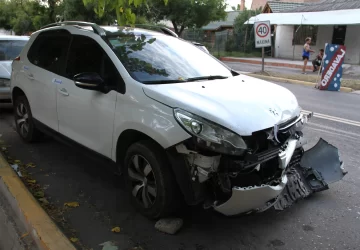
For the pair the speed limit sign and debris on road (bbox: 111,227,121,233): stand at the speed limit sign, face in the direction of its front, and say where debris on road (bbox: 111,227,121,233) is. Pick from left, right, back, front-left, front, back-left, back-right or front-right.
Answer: front

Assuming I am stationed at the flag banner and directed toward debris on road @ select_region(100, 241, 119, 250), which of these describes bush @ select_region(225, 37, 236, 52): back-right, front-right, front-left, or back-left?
back-right

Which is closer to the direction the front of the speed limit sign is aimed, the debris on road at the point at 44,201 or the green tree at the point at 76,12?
the debris on road

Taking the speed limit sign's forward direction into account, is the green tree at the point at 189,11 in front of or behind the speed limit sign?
behind

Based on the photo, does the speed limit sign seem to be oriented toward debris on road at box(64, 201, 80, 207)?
yes

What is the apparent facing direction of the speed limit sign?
toward the camera

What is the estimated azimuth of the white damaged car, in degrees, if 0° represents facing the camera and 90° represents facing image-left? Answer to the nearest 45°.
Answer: approximately 315°

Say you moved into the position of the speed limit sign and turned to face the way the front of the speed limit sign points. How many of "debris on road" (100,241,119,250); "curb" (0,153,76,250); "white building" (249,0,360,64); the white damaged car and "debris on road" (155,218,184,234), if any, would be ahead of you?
4

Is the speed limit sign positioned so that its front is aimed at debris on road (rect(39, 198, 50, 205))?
yes

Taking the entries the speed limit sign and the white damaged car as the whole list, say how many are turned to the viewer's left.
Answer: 0

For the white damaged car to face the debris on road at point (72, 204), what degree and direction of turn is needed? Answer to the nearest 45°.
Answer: approximately 135° to its right

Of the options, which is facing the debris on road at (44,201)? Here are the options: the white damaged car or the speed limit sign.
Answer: the speed limit sign

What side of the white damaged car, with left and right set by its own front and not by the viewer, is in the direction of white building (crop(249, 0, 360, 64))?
left

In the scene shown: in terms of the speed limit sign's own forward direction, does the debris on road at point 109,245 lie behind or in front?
in front
